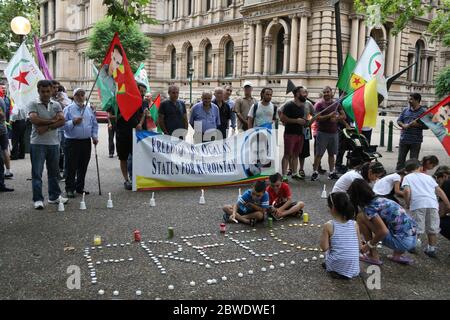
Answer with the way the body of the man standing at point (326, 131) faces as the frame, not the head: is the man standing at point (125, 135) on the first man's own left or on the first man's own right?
on the first man's own right

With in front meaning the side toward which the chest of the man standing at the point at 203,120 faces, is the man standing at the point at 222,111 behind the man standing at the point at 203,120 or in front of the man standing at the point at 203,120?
behind

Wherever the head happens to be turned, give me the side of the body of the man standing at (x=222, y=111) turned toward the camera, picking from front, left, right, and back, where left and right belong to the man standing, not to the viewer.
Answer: front

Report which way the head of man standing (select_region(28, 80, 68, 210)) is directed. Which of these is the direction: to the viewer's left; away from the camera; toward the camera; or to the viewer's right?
toward the camera

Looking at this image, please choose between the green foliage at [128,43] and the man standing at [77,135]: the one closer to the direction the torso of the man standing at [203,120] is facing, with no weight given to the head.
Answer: the man standing

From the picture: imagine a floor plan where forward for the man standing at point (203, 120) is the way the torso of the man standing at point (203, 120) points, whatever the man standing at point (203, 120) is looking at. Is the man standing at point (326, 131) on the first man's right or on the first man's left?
on the first man's left

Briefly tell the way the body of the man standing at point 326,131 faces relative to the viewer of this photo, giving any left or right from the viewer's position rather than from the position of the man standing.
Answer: facing the viewer

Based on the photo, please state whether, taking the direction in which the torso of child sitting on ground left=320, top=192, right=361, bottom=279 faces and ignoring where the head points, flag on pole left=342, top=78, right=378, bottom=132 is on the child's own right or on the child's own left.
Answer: on the child's own right

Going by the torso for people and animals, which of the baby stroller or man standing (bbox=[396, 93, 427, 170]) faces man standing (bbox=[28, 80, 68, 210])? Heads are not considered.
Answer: man standing (bbox=[396, 93, 427, 170])

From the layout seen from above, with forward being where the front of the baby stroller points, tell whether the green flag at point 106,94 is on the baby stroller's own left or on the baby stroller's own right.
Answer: on the baby stroller's own right

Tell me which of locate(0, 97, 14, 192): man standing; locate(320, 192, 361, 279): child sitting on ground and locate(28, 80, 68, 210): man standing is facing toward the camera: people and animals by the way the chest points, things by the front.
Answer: locate(28, 80, 68, 210): man standing
